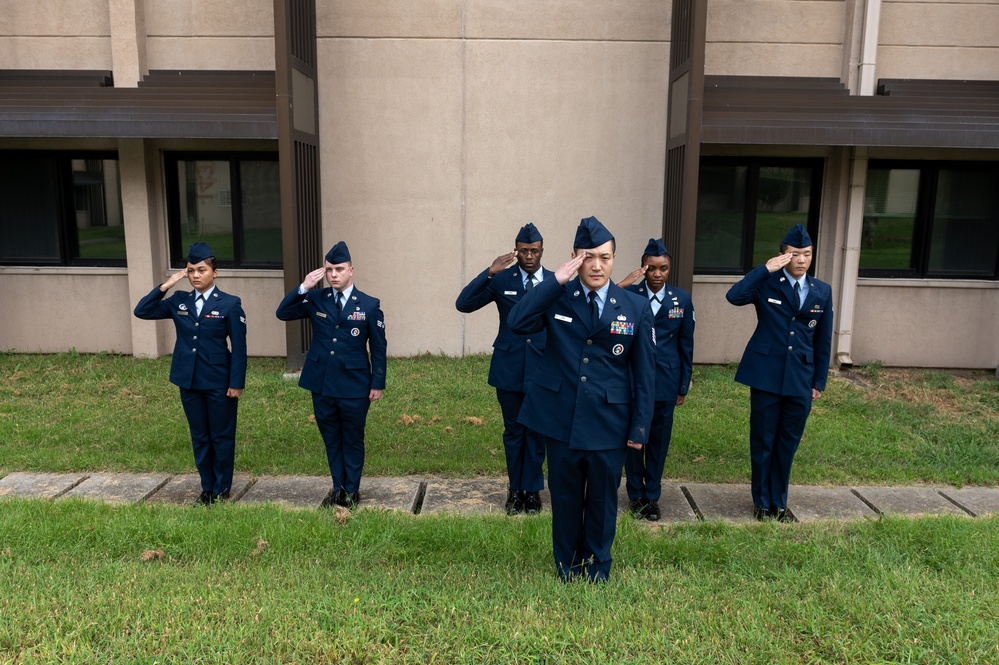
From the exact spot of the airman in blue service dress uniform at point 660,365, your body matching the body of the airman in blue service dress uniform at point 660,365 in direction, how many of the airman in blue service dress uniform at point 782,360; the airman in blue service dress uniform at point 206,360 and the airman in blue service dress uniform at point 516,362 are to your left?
1

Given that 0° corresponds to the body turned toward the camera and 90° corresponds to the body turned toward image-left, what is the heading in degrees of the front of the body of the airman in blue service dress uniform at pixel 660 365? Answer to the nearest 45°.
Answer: approximately 0°

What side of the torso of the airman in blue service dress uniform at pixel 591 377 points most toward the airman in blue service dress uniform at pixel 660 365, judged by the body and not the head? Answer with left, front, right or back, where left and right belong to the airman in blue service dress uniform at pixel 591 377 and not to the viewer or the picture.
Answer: back

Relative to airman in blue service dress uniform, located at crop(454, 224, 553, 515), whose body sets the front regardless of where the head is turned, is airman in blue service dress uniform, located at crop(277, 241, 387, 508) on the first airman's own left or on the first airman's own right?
on the first airman's own right

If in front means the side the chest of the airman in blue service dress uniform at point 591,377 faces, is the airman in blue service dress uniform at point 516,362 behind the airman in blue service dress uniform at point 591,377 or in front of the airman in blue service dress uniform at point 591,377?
behind

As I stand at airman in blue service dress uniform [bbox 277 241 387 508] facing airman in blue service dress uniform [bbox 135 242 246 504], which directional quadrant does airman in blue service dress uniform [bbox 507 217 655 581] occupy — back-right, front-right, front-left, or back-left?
back-left

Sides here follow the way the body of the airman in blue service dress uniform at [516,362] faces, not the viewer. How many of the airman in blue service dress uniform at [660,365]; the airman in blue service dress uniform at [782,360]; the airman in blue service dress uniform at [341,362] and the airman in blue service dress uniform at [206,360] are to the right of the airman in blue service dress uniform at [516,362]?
2

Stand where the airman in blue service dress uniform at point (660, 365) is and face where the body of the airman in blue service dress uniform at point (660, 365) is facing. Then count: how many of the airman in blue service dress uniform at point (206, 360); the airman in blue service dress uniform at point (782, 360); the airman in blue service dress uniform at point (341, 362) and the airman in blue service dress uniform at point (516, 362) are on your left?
1

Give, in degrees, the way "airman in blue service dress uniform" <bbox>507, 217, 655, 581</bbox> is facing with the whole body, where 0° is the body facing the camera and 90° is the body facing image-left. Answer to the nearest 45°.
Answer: approximately 0°

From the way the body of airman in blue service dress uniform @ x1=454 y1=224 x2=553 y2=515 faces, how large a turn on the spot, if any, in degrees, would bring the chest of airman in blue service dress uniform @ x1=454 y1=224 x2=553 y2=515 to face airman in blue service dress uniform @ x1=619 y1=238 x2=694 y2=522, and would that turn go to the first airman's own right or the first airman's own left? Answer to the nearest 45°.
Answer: approximately 90° to the first airman's own left

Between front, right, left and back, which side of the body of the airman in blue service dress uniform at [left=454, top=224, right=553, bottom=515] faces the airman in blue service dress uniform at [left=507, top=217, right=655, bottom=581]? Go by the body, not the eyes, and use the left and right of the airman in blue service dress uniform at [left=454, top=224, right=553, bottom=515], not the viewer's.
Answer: front

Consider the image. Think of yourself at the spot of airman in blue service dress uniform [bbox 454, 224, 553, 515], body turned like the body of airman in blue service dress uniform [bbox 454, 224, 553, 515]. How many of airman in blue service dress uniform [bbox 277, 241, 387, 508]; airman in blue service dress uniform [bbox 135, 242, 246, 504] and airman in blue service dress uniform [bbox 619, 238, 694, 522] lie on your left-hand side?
1
